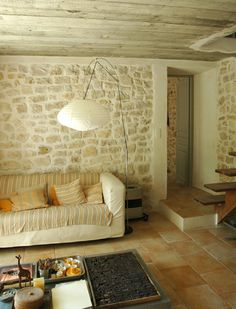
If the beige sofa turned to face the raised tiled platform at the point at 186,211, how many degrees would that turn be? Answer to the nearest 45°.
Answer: approximately 90° to its left

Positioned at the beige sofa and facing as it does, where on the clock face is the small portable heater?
The small portable heater is roughly at 8 o'clock from the beige sofa.

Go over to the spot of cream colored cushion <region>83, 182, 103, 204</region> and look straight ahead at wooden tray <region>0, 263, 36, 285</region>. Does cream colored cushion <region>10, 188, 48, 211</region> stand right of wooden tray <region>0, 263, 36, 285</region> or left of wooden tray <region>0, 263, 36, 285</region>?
right

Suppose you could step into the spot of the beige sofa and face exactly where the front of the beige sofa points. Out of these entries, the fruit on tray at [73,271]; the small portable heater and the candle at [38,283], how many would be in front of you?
2

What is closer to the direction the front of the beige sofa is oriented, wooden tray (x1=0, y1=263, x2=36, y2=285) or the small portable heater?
the wooden tray

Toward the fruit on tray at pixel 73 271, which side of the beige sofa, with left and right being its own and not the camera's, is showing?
front

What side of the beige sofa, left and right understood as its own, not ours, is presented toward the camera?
front

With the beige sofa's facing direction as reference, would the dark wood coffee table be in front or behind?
in front

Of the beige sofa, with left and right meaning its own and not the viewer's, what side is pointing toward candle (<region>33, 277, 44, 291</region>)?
front
